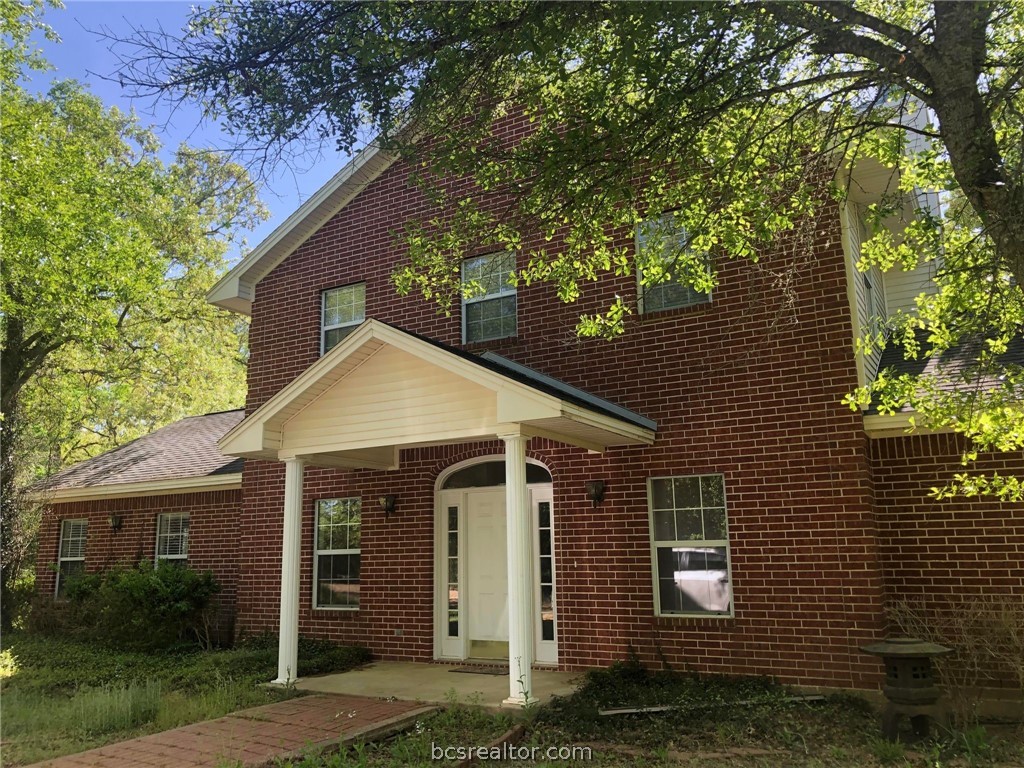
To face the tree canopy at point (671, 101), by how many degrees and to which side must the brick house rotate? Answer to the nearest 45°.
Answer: approximately 45° to its left

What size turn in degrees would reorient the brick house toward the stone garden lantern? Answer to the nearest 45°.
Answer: approximately 90° to its left

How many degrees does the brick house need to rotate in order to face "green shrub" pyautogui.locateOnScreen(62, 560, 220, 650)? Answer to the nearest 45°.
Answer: approximately 90° to its right

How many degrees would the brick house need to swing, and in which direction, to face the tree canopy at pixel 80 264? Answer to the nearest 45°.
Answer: approximately 90° to its right
